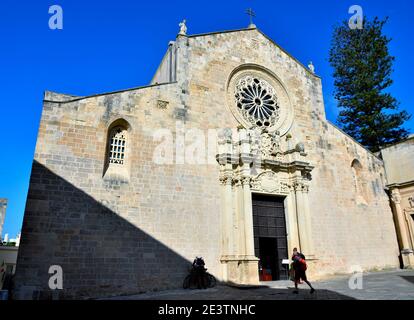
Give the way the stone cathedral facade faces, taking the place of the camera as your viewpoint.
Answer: facing the viewer and to the right of the viewer

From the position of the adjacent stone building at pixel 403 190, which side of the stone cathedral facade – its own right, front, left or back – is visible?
left

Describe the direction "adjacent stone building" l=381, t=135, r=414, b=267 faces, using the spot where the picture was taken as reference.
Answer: facing the viewer and to the left of the viewer

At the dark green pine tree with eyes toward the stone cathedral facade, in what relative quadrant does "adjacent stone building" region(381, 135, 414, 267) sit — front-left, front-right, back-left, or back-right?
front-left

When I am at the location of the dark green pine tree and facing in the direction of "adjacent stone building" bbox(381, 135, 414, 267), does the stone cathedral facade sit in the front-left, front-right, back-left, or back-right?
front-right

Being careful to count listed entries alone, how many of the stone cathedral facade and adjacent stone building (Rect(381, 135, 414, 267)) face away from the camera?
0

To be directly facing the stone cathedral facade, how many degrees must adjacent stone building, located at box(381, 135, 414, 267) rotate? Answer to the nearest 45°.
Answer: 0° — it already faces it

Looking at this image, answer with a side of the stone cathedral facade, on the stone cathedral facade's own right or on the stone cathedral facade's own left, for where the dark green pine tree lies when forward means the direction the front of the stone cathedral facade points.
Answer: on the stone cathedral facade's own left
